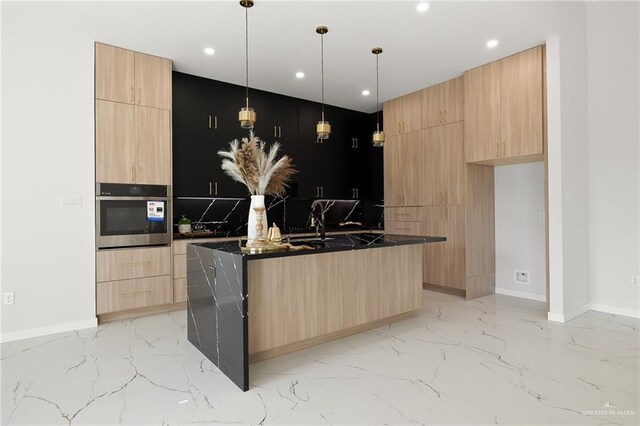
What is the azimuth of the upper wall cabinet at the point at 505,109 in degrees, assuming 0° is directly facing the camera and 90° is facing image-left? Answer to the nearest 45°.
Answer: approximately 45°

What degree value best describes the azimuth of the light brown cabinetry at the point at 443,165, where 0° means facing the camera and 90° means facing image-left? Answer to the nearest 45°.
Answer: approximately 45°

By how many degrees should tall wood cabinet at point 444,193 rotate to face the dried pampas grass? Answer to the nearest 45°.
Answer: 0° — it already faces it

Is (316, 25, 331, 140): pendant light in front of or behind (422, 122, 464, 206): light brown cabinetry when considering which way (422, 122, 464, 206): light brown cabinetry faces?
in front

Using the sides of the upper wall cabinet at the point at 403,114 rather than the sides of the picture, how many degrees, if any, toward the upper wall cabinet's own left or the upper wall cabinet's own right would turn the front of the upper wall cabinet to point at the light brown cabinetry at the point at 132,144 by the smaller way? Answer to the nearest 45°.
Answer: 0° — it already faces it

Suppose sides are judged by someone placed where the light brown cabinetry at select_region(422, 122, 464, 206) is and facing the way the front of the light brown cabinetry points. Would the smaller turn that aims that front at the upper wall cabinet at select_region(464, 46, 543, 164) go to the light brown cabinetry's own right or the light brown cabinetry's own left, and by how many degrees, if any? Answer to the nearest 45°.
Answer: approximately 90° to the light brown cabinetry's own left

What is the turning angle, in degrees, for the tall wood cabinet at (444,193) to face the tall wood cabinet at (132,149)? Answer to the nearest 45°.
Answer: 0° — it already faces it

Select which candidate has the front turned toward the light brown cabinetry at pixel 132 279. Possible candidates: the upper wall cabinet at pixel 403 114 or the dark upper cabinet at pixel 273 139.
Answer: the upper wall cabinet

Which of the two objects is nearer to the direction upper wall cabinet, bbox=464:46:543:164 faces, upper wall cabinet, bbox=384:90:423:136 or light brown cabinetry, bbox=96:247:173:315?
the light brown cabinetry

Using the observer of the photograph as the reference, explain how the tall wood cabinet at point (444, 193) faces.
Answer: facing the viewer and to the left of the viewer
